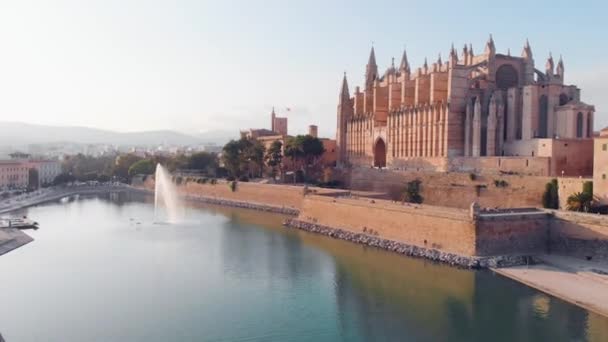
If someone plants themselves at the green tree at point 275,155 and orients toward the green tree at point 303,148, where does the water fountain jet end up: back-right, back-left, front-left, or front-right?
back-right

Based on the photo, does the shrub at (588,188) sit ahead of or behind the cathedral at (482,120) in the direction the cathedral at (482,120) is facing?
behind

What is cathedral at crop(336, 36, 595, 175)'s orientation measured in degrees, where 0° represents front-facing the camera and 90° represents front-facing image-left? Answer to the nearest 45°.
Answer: approximately 135°

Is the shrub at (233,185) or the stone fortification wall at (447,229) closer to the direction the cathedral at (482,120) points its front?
the shrub
